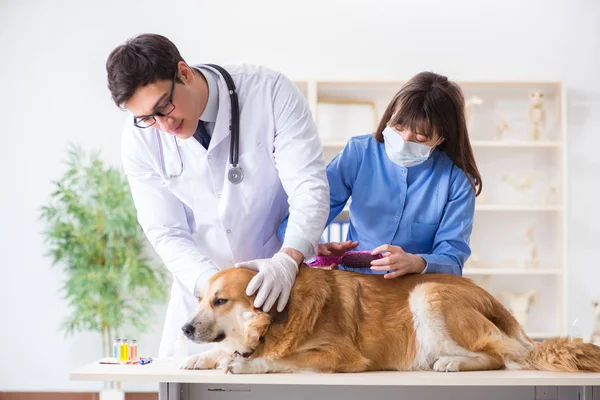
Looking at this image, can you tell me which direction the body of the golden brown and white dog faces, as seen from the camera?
to the viewer's left

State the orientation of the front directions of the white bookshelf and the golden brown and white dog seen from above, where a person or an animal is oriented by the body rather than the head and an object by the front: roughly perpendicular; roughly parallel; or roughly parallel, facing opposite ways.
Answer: roughly perpendicular

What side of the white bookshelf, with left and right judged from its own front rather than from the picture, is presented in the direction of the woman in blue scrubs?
front

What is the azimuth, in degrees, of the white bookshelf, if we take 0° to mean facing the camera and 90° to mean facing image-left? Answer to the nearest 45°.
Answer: approximately 0°

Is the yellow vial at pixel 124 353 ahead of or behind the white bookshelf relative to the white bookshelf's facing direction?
ahead

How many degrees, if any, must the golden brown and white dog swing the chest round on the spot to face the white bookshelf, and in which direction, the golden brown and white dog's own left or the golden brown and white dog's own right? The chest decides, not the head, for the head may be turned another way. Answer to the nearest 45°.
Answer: approximately 90° to the golden brown and white dog's own right

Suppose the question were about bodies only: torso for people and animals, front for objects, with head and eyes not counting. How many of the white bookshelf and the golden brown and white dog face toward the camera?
1

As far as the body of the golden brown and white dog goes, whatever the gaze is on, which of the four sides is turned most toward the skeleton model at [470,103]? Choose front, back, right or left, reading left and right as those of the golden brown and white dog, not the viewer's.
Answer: right
